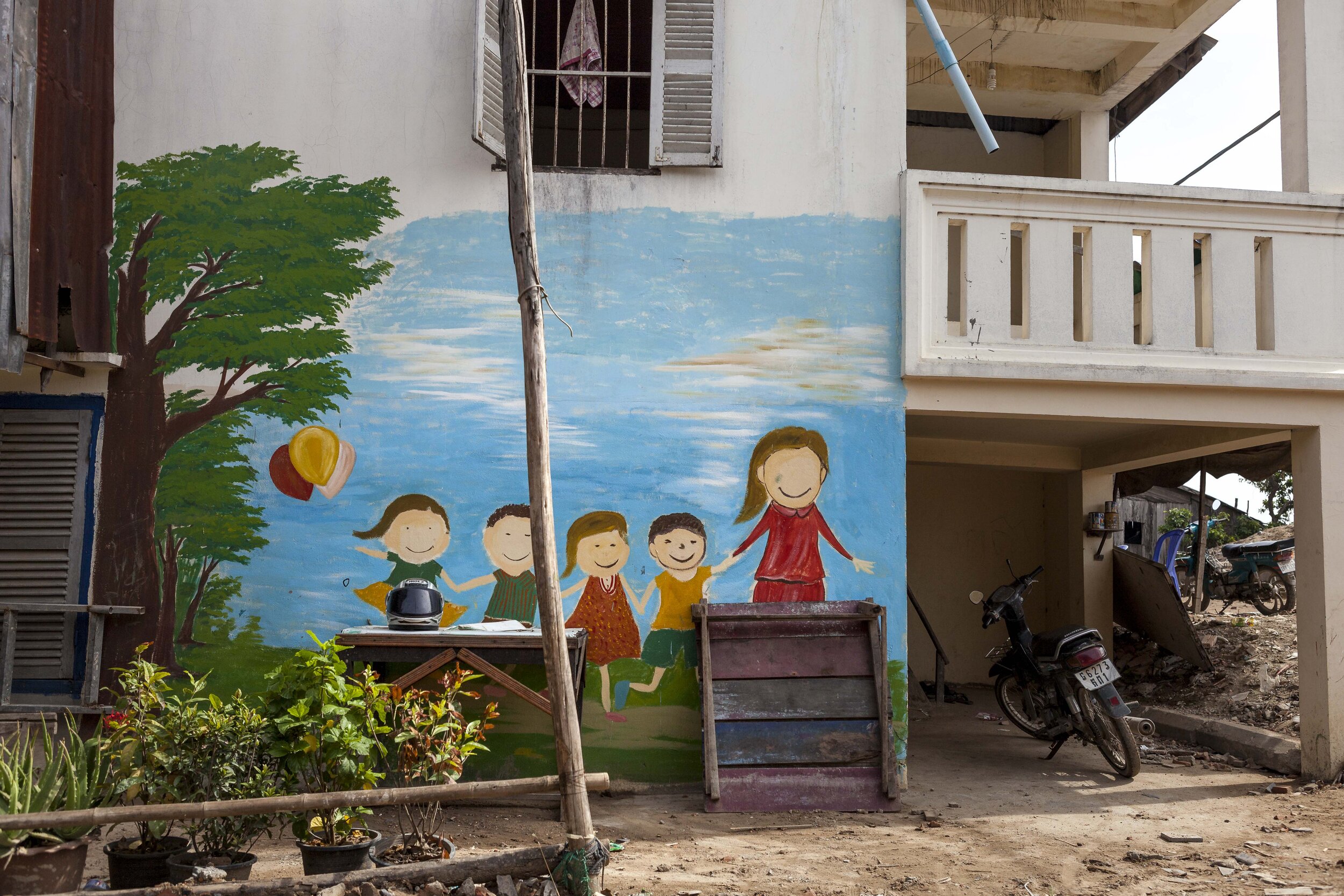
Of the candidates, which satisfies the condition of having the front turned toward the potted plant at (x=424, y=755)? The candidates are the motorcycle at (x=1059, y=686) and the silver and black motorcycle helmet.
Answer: the silver and black motorcycle helmet

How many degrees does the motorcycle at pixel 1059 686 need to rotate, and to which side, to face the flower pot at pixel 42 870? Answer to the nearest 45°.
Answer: approximately 90° to its left

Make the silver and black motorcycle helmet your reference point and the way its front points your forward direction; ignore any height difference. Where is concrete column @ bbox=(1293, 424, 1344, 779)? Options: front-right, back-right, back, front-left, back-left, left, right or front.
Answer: left

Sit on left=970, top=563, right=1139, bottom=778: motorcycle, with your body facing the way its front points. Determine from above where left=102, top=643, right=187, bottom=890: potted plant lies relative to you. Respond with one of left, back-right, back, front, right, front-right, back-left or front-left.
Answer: left

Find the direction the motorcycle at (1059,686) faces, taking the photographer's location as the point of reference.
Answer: facing away from the viewer and to the left of the viewer

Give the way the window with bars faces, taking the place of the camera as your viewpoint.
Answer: facing the viewer

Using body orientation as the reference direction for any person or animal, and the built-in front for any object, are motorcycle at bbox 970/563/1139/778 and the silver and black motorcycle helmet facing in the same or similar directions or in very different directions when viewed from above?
very different directions

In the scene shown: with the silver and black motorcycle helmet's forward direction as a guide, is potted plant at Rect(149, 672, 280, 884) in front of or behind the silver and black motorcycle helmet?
in front

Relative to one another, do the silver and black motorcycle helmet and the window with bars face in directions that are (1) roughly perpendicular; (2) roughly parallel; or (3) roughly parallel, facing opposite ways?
roughly parallel

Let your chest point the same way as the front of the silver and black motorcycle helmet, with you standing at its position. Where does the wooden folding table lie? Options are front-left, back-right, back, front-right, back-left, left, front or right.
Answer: left

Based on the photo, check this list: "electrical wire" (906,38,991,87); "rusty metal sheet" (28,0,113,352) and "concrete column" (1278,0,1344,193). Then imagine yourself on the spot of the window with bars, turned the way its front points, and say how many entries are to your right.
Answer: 1

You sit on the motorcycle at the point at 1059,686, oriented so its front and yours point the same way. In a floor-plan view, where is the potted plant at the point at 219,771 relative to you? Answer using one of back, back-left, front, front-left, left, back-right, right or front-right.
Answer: left

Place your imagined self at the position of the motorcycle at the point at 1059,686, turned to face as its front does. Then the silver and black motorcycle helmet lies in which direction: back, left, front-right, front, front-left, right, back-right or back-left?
left
